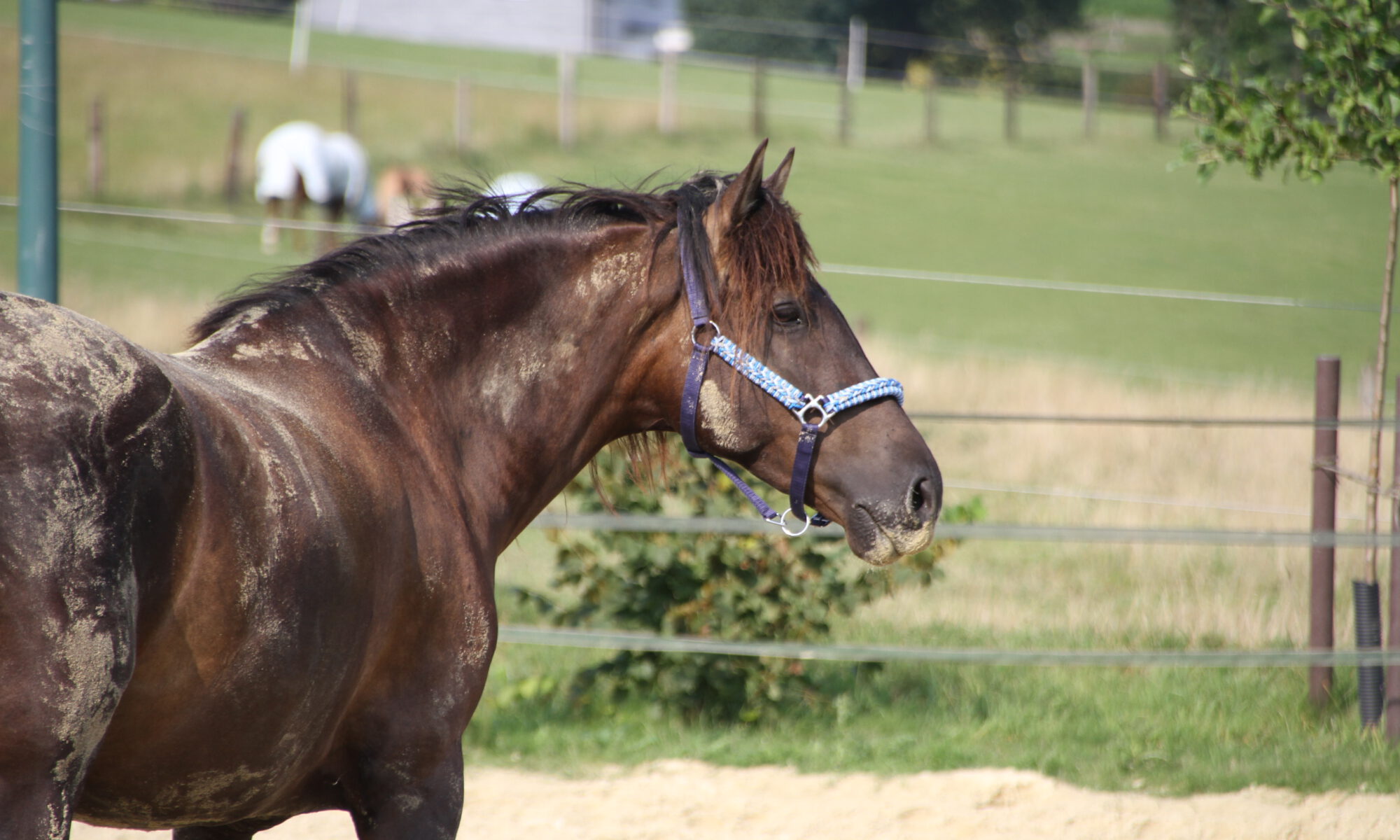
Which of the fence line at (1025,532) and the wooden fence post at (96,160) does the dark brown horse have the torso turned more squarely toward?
the fence line

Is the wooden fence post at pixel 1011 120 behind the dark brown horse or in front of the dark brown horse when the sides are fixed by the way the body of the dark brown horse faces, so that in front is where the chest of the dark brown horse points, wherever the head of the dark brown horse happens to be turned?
in front

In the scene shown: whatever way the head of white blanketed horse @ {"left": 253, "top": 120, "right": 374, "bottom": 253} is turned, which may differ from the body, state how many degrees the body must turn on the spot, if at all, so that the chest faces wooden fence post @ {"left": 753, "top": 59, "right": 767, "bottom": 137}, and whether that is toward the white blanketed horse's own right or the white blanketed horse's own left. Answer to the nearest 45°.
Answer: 0° — it already faces it

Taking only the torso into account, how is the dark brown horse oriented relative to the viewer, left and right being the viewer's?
facing away from the viewer and to the right of the viewer

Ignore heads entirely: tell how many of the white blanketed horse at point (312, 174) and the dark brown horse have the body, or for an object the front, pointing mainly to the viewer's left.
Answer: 0

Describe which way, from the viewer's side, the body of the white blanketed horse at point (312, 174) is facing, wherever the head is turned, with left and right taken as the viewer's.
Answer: facing away from the viewer and to the right of the viewer

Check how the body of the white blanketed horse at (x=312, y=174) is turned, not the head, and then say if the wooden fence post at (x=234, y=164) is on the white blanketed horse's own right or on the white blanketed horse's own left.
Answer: on the white blanketed horse's own left

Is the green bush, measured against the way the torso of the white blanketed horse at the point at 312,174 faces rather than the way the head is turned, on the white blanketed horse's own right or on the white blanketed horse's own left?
on the white blanketed horse's own right

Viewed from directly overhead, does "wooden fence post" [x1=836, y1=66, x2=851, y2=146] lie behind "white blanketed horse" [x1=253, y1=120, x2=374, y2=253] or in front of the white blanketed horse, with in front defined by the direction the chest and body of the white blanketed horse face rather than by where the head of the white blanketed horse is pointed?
in front
